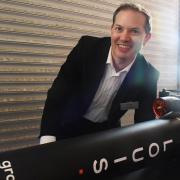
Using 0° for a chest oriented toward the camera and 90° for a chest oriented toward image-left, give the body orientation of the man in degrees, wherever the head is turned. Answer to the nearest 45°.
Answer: approximately 0°
